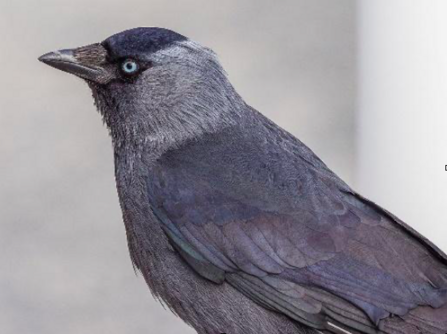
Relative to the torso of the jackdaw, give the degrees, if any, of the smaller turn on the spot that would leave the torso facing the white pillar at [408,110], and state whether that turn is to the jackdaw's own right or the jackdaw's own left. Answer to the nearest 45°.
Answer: approximately 135° to the jackdaw's own right

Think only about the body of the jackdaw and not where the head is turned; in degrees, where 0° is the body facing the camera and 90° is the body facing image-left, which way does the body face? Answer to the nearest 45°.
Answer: approximately 90°
